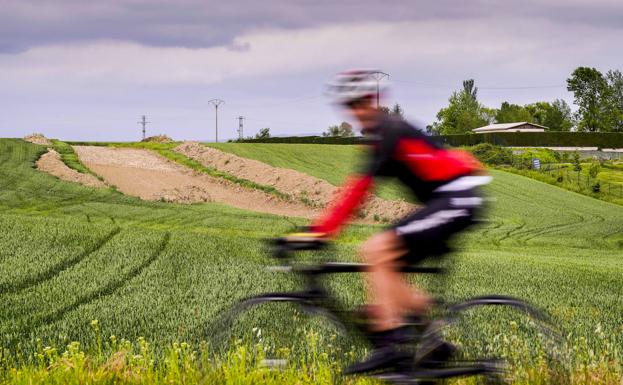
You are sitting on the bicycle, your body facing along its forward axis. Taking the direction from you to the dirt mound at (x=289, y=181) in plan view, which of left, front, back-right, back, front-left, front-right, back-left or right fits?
right

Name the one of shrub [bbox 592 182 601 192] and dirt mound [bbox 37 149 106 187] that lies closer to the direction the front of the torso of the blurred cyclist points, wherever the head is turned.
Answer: the dirt mound

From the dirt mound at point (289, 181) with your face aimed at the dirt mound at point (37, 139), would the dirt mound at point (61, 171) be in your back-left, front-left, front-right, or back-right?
front-left

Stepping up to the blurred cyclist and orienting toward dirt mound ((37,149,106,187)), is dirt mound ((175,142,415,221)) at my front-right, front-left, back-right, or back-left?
front-right

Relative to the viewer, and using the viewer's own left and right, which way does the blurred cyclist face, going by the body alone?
facing to the left of the viewer

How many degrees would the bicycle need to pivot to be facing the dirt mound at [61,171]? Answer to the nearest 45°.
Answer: approximately 45° to its right

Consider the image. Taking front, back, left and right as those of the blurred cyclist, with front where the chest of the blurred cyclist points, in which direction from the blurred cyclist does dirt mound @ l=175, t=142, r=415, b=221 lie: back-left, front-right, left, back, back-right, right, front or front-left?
right

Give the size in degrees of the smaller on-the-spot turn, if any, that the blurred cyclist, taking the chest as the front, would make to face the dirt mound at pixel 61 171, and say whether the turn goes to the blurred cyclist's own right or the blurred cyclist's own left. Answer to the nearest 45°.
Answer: approximately 45° to the blurred cyclist's own right

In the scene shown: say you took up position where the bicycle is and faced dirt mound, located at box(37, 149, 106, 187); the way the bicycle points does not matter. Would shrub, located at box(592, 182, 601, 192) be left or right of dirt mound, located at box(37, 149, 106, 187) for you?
right

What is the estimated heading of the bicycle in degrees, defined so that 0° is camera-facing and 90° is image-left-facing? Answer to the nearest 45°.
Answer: approximately 90°

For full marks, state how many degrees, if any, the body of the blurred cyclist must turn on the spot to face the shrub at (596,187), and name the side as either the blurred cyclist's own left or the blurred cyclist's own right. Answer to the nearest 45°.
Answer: approximately 90° to the blurred cyclist's own right

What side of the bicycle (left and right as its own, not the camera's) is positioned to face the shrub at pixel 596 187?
right

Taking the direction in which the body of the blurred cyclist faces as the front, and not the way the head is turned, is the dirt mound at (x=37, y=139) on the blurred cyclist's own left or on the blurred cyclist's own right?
on the blurred cyclist's own right
